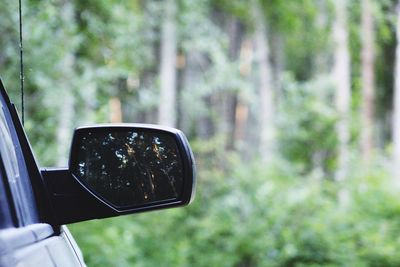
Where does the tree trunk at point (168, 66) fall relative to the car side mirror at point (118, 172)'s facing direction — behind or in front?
behind

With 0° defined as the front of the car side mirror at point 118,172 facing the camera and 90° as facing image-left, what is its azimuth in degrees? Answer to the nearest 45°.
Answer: approximately 0°

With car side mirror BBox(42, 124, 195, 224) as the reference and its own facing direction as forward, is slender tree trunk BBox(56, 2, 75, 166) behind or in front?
behind

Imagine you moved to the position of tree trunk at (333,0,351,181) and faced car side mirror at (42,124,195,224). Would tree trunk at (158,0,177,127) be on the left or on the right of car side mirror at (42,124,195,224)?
right

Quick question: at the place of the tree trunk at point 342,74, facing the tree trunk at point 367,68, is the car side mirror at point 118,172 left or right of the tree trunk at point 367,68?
right
